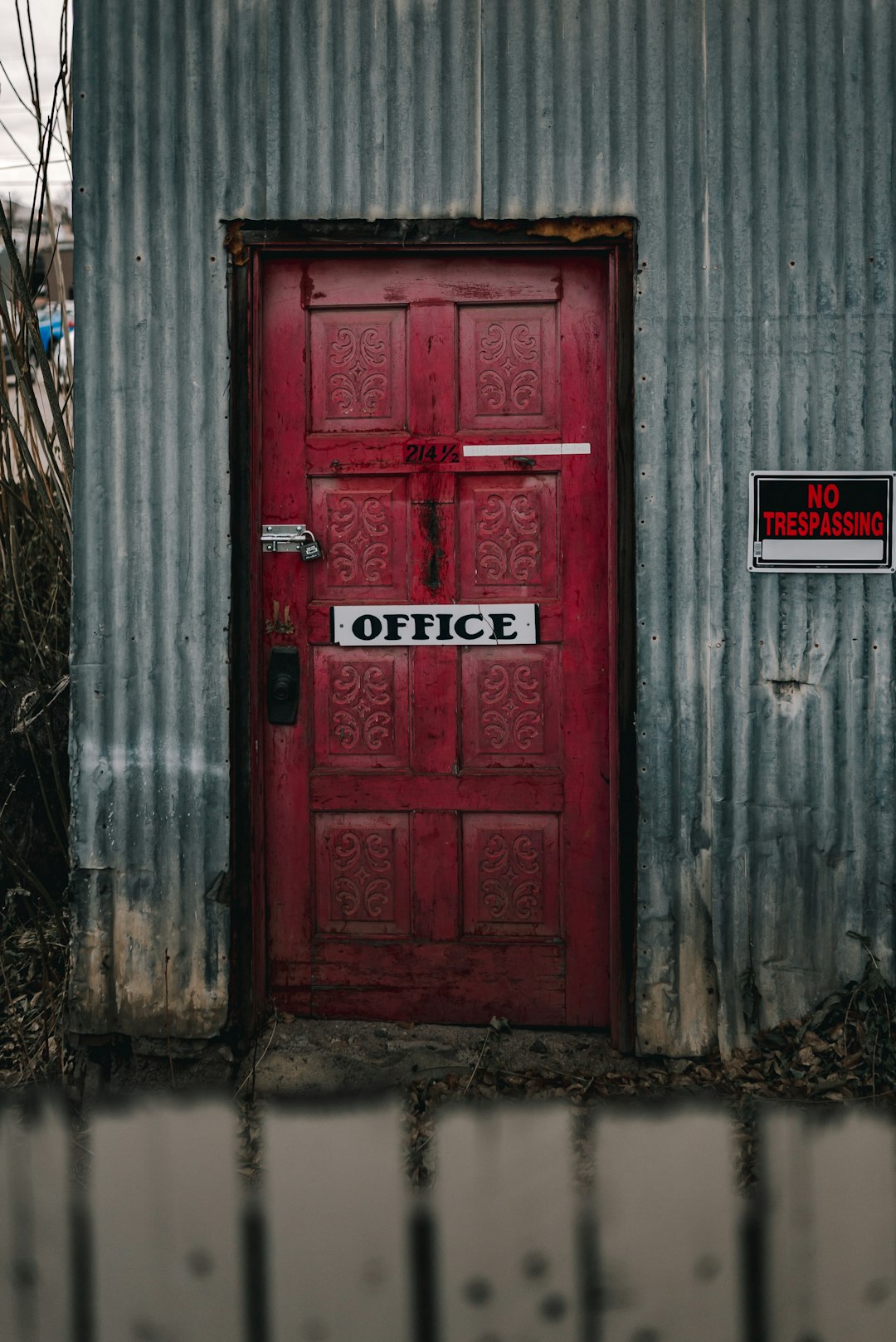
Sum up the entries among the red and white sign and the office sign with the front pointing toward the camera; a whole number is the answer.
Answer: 2

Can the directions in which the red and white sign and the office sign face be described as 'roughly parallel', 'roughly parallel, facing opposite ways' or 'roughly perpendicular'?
roughly parallel

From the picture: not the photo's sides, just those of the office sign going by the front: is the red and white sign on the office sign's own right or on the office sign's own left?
on the office sign's own left

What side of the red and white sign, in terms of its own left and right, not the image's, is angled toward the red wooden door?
right

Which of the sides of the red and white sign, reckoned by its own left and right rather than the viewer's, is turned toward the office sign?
right

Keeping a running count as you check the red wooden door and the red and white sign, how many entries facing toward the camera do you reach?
2

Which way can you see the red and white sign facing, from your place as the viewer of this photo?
facing the viewer

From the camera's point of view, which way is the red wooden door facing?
toward the camera

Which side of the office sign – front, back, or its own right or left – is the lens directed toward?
front

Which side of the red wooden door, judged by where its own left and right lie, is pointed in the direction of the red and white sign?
left
